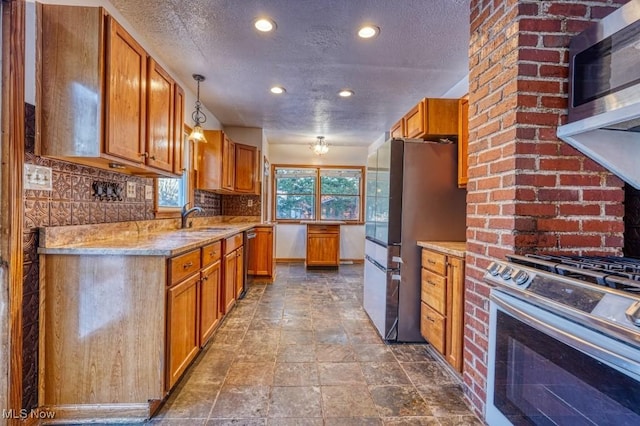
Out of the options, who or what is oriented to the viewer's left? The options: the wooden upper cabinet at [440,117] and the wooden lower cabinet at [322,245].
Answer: the wooden upper cabinet

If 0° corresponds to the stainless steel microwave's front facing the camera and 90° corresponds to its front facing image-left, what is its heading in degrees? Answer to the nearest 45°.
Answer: approximately 45°

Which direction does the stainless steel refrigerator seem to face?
to the viewer's left

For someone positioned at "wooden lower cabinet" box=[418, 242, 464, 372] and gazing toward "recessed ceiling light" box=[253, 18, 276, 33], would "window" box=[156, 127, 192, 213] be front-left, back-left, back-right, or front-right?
front-right

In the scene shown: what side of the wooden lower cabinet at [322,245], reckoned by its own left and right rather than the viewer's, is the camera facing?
front

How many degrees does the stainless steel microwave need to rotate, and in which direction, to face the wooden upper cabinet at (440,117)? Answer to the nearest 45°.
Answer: approximately 90° to its right

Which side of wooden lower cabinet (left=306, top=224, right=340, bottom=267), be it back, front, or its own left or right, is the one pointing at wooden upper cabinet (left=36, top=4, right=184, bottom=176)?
front

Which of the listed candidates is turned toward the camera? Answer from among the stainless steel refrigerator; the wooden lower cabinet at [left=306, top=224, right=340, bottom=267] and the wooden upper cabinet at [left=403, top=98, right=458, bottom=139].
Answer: the wooden lower cabinet

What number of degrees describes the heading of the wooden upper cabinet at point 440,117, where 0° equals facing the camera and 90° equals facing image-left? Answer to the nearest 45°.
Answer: approximately 90°

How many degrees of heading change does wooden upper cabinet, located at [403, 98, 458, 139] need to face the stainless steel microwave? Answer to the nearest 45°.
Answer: approximately 135° to its left

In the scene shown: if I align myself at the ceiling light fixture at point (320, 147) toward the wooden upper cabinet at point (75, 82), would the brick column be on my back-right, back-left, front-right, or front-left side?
front-left

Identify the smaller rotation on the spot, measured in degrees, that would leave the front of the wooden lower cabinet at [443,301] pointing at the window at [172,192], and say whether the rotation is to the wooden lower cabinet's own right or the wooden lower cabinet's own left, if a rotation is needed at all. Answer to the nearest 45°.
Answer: approximately 45° to the wooden lower cabinet's own right
